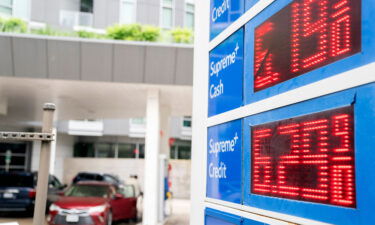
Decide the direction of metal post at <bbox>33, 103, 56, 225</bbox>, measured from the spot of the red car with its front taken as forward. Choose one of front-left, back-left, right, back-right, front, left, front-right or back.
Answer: front-left

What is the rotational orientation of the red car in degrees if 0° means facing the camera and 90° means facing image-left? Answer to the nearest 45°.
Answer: approximately 45°

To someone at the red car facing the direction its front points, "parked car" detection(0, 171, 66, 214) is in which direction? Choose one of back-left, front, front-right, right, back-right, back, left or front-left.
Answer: right
